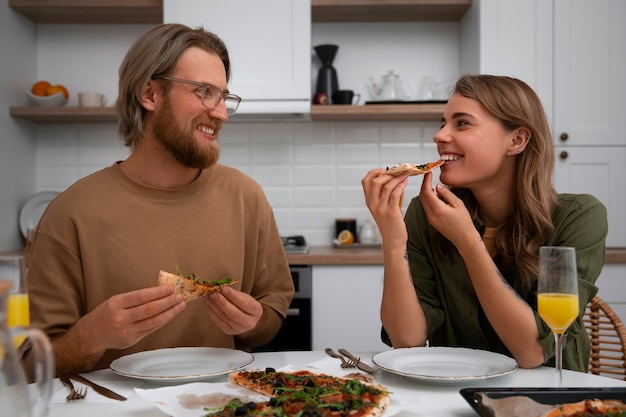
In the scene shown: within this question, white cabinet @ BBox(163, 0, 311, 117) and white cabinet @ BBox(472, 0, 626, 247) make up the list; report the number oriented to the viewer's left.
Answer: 0

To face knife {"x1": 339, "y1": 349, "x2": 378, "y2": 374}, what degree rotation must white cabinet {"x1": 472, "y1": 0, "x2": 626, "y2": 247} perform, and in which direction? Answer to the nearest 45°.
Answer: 0° — it already faces it

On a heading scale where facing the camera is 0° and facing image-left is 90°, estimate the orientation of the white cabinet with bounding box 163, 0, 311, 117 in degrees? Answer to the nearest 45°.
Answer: approximately 0°

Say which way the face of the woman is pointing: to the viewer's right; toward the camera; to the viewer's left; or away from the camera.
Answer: to the viewer's left

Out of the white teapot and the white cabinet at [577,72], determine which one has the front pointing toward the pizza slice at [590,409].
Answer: the white cabinet

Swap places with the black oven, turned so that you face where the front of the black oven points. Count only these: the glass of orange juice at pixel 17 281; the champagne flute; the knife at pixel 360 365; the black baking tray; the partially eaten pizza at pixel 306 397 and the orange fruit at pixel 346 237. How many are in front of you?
5

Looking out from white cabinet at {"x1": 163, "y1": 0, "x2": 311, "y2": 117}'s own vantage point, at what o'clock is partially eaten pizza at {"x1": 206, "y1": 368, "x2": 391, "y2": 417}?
The partially eaten pizza is roughly at 12 o'clock from the white cabinet.
